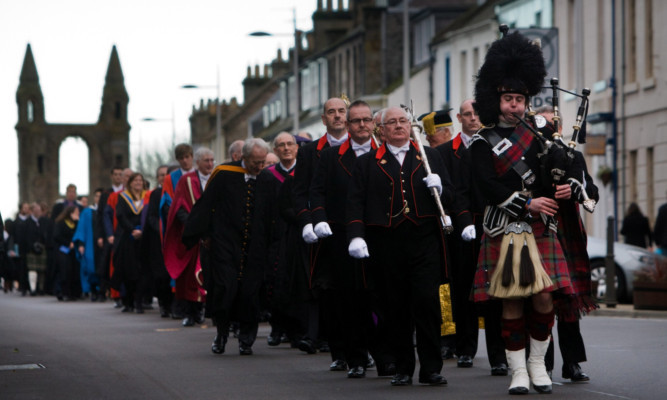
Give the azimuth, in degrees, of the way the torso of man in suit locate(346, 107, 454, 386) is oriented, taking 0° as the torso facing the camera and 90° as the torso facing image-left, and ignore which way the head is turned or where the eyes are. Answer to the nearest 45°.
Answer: approximately 0°

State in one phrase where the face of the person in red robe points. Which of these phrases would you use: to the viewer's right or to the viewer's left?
to the viewer's right

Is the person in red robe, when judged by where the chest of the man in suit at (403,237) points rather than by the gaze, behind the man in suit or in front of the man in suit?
behind

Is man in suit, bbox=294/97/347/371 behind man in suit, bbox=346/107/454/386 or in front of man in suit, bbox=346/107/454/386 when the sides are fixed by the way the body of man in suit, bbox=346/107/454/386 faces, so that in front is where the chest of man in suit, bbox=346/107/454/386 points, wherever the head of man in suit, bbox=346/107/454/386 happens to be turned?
behind

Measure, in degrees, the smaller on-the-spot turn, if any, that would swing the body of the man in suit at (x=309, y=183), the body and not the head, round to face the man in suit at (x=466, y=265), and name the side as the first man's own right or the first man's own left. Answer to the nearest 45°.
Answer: approximately 90° to the first man's own left

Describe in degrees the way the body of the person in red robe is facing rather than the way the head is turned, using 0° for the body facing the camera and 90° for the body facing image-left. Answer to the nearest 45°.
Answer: approximately 315°
